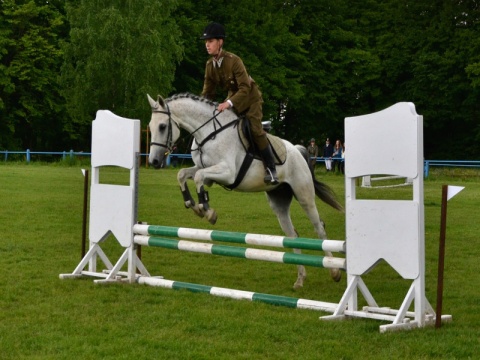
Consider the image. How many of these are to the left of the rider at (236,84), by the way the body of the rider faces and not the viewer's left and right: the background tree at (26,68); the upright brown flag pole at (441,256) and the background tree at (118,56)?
1

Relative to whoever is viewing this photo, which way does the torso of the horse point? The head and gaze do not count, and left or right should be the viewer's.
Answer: facing the viewer and to the left of the viewer

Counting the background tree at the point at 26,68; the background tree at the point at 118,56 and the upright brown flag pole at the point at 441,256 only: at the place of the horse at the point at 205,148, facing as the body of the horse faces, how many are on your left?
1

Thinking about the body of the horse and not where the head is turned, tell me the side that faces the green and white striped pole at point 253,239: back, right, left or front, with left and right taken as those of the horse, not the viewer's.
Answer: left

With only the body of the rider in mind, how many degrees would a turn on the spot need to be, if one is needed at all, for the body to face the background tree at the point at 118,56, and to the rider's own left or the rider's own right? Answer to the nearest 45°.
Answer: approximately 135° to the rider's own right

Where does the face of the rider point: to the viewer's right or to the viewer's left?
to the viewer's left

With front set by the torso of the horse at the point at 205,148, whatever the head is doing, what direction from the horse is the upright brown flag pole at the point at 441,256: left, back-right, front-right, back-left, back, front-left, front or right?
left

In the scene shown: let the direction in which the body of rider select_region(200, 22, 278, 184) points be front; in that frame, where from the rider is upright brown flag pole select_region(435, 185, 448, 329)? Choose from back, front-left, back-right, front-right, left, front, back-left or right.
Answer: left

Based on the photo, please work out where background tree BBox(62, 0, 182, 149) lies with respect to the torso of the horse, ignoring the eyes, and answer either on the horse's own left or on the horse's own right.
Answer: on the horse's own right
